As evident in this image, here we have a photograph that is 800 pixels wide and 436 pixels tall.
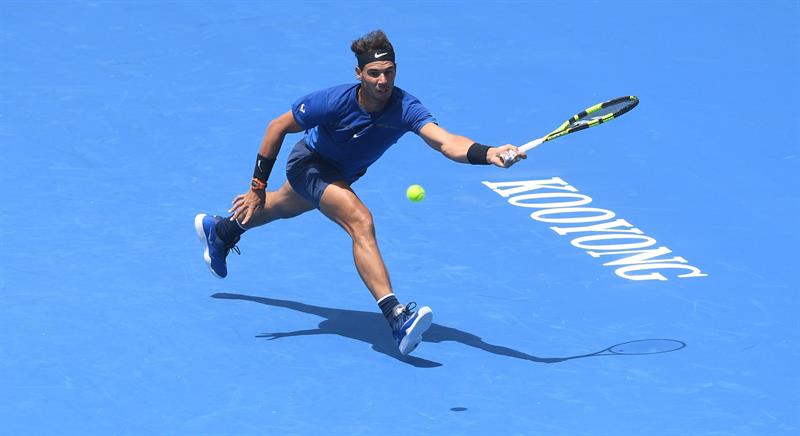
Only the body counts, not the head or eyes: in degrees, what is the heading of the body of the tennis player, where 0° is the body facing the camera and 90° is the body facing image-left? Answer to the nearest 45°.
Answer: approximately 315°
